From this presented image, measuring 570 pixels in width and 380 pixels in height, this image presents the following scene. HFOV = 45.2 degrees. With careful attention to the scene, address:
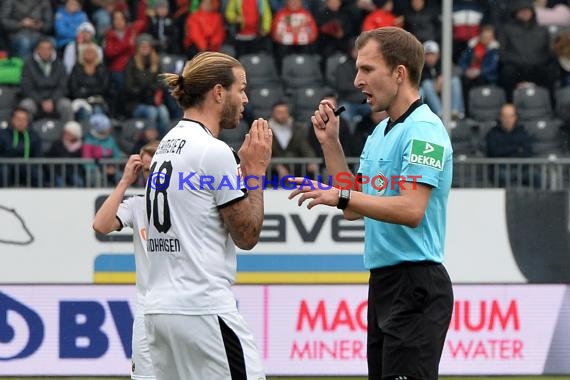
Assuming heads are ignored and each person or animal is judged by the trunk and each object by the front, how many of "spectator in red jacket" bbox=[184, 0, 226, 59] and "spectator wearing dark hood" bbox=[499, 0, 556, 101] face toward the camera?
2

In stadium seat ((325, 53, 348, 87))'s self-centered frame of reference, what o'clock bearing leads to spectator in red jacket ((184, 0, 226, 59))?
The spectator in red jacket is roughly at 3 o'clock from the stadium seat.

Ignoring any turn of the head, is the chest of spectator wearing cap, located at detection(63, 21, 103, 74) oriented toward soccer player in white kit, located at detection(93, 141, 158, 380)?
yes

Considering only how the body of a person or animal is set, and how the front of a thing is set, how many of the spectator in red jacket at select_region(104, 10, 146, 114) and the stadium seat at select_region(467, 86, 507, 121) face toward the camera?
2

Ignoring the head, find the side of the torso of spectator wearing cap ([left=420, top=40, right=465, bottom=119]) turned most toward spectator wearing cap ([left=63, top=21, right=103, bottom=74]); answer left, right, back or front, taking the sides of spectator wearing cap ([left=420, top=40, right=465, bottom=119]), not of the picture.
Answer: right

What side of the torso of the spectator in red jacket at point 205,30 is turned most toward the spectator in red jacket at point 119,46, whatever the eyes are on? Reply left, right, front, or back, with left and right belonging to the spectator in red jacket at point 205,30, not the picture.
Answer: right

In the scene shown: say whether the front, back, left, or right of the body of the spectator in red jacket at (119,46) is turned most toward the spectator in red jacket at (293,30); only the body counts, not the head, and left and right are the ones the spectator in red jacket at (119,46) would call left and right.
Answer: left
